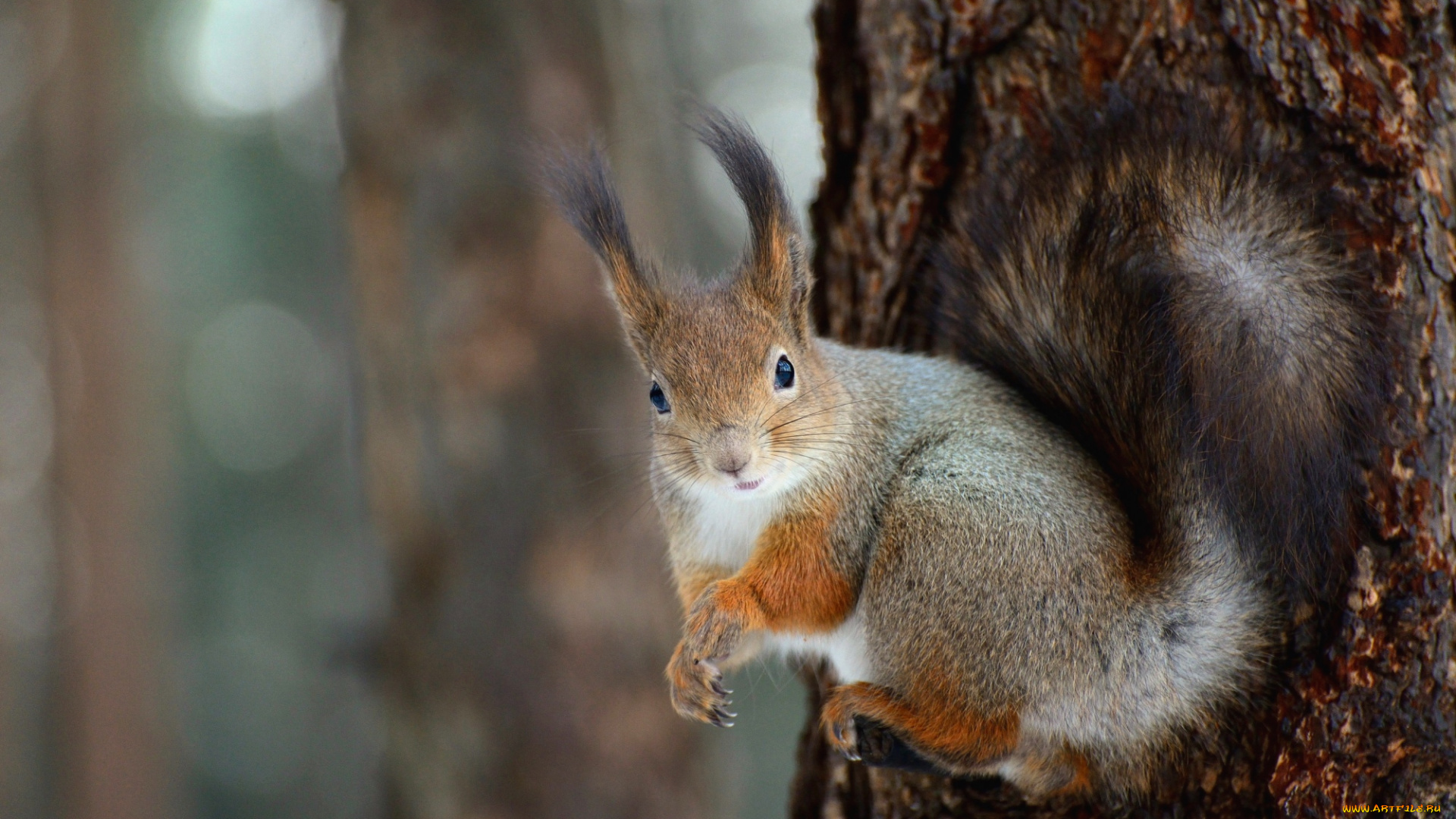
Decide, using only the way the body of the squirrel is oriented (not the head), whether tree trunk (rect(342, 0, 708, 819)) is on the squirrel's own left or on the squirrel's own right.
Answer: on the squirrel's own right

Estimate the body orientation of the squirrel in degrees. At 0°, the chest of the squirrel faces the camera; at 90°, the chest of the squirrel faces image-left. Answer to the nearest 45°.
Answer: approximately 45°

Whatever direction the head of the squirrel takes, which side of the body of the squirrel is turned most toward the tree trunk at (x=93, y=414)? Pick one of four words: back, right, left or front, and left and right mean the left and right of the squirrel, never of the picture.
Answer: right
